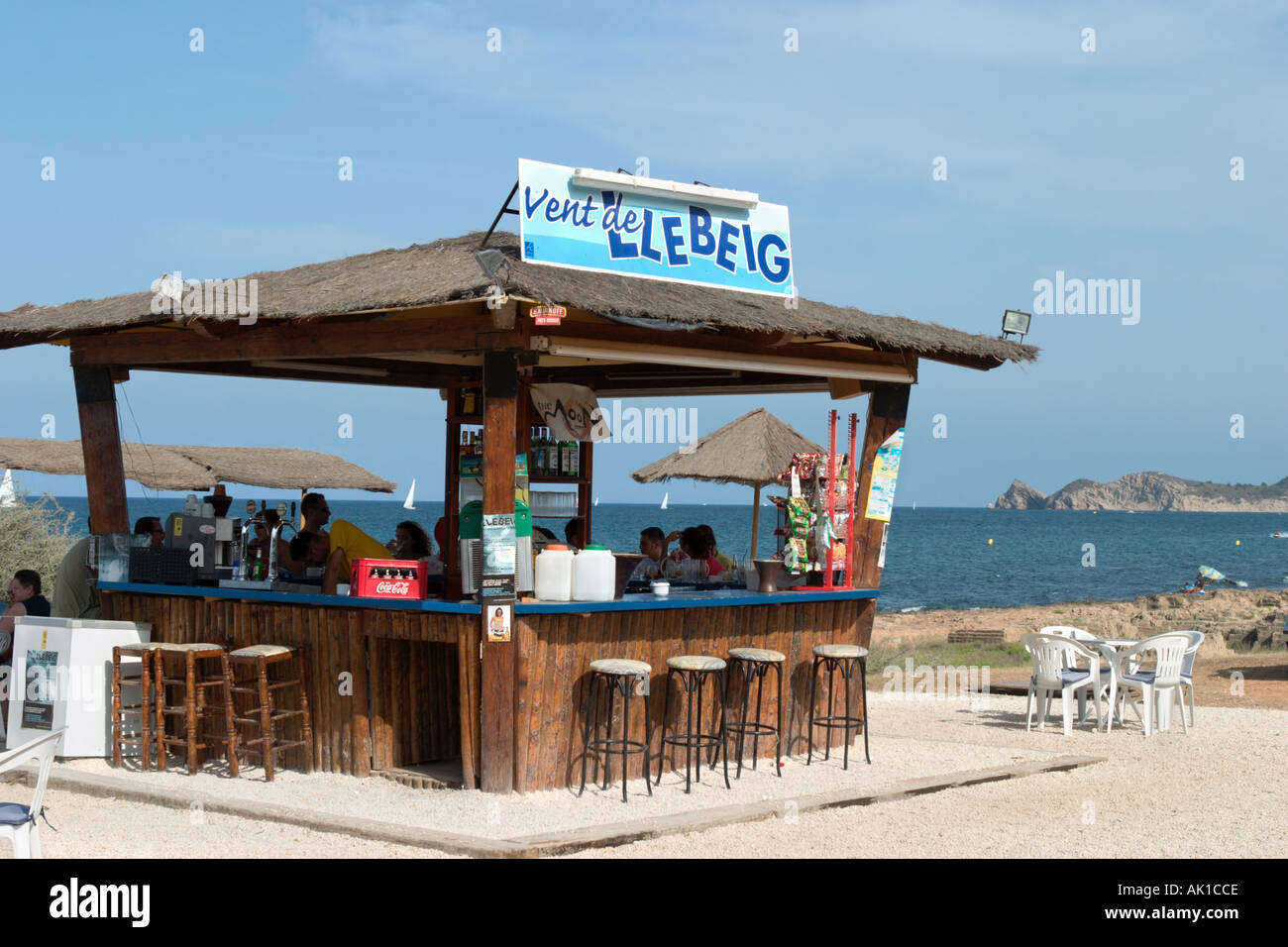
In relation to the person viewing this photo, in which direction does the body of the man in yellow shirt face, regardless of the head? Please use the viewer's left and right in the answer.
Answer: facing to the left of the viewer

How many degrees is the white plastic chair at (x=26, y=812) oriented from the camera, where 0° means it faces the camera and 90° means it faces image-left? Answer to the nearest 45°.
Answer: approximately 90°

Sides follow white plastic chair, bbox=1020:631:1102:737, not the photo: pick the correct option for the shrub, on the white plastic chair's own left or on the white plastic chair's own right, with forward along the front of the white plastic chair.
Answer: on the white plastic chair's own left

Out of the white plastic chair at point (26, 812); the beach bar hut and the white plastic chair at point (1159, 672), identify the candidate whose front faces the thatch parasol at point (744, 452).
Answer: the white plastic chair at point (1159, 672)

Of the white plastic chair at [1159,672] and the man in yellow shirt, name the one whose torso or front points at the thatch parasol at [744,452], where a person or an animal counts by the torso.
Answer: the white plastic chair
